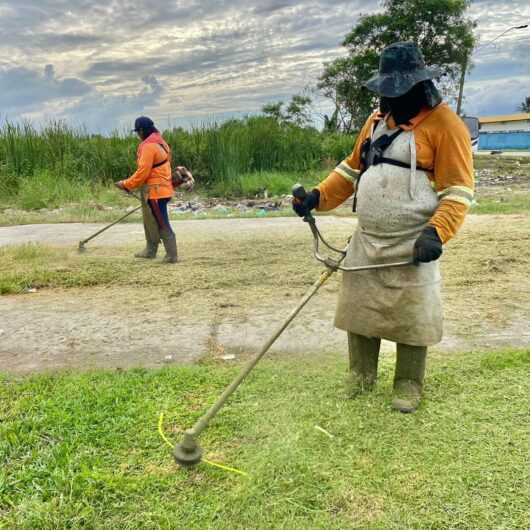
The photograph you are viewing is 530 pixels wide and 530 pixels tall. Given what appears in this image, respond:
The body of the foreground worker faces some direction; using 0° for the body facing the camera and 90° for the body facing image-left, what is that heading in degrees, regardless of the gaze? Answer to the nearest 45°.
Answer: approximately 45°

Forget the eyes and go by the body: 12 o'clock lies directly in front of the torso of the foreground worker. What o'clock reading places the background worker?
The background worker is roughly at 3 o'clock from the foreground worker.

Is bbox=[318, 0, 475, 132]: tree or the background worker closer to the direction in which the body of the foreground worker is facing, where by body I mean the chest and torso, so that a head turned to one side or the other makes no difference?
the background worker

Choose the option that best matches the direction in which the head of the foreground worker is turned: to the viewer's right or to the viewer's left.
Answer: to the viewer's left

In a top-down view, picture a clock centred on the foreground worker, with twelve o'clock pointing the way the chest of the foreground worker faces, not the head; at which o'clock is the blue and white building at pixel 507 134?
The blue and white building is roughly at 5 o'clock from the foreground worker.

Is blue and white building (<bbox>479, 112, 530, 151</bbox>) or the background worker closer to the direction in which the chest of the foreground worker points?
the background worker

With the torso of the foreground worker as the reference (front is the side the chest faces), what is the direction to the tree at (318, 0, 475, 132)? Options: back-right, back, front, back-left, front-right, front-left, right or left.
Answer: back-right

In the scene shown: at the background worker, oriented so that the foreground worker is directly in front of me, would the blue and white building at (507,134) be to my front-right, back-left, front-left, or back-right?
back-left

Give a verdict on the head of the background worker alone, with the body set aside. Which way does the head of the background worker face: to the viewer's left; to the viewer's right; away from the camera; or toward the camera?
to the viewer's left
